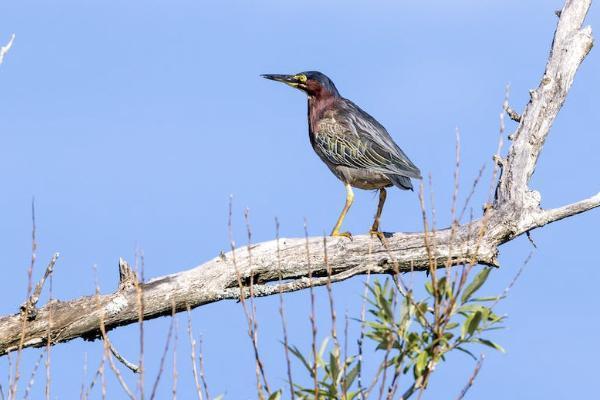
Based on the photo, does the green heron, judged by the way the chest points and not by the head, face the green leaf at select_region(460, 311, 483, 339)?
no

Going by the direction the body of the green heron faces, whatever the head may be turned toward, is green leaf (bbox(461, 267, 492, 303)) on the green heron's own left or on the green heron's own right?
on the green heron's own left

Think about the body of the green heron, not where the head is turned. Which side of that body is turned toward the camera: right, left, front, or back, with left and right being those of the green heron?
left
